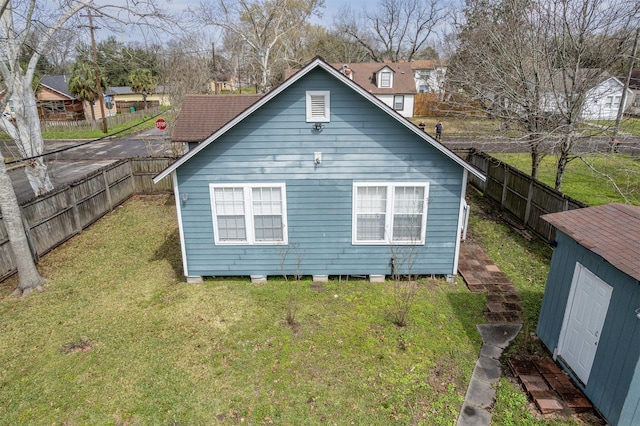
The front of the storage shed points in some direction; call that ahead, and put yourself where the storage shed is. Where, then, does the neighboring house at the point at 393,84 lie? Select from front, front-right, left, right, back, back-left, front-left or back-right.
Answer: right

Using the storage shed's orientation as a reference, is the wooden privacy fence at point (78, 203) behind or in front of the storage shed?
in front

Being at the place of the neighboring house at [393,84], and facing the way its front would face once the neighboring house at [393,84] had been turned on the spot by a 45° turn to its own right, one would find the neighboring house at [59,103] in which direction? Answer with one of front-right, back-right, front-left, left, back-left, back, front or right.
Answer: front-right

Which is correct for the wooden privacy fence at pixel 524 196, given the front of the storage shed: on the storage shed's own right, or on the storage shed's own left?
on the storage shed's own right

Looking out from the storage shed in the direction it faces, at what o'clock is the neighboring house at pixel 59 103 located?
The neighboring house is roughly at 2 o'clock from the storage shed.

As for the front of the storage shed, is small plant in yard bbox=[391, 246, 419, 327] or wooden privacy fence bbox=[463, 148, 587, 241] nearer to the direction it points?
the small plant in yard

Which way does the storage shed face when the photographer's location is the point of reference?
facing the viewer and to the left of the viewer

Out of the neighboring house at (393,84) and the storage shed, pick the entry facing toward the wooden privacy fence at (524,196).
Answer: the neighboring house

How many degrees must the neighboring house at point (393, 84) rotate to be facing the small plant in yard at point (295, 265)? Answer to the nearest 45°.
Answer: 0° — it already faces it

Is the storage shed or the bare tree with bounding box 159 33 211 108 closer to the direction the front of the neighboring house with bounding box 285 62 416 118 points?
the storage shed

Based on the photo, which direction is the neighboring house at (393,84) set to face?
toward the camera

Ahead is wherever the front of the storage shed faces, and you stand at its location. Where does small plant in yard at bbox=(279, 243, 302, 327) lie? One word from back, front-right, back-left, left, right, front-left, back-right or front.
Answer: front-right

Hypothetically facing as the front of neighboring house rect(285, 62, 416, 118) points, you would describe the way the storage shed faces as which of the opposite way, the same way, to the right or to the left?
to the right

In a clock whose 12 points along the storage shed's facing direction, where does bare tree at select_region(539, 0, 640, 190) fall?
The bare tree is roughly at 4 o'clock from the storage shed.

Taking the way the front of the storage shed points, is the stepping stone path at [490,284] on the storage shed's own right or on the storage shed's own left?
on the storage shed's own right
